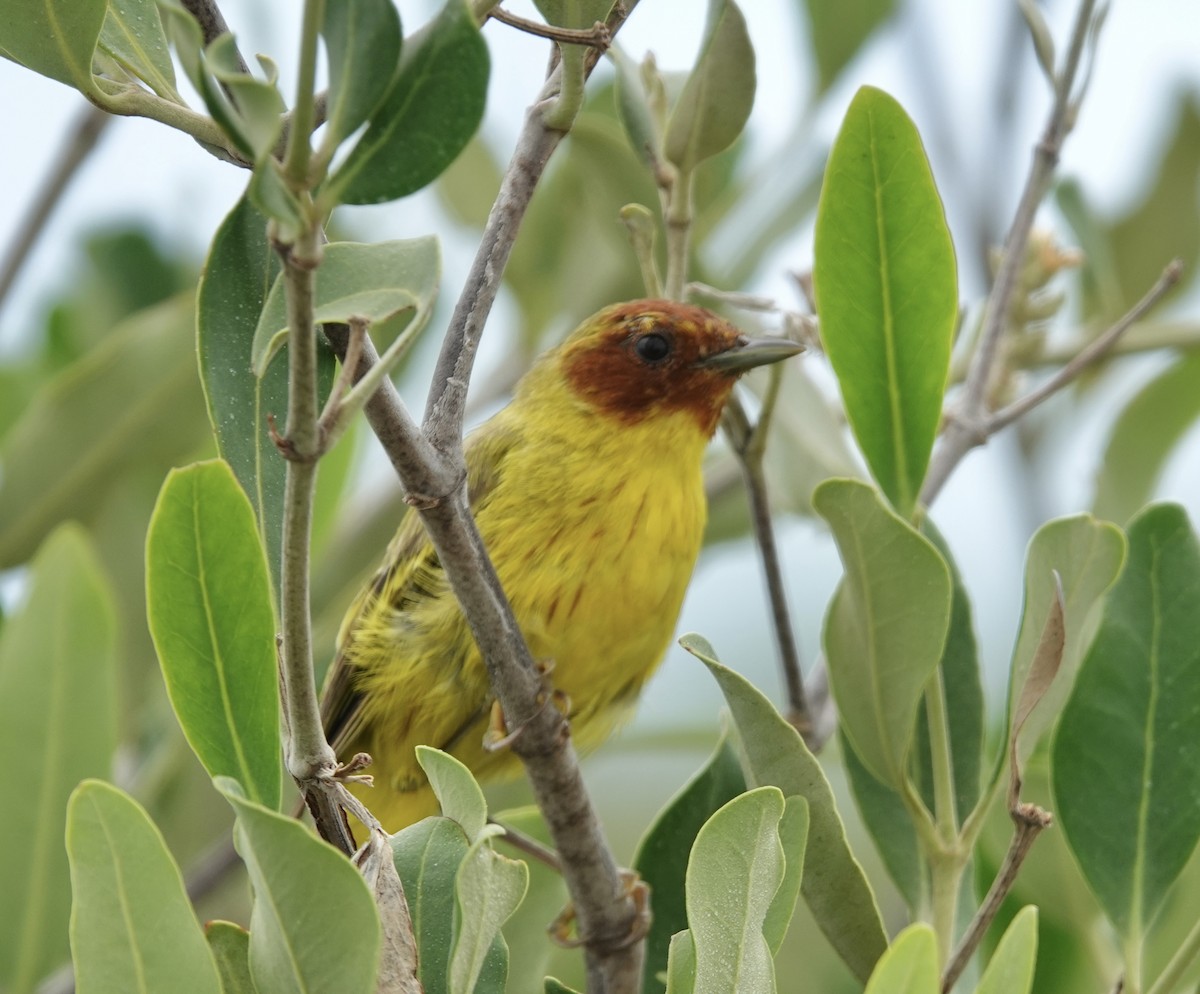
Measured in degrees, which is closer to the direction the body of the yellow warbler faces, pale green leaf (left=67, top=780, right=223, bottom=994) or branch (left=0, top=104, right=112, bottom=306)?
the pale green leaf

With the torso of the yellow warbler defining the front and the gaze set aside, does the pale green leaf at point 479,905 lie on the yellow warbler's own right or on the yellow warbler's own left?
on the yellow warbler's own right

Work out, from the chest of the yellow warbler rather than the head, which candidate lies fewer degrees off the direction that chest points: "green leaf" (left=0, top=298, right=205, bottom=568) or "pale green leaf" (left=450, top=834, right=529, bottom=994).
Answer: the pale green leaf

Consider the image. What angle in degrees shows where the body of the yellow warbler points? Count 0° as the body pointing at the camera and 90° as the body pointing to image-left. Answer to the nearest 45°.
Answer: approximately 315°
